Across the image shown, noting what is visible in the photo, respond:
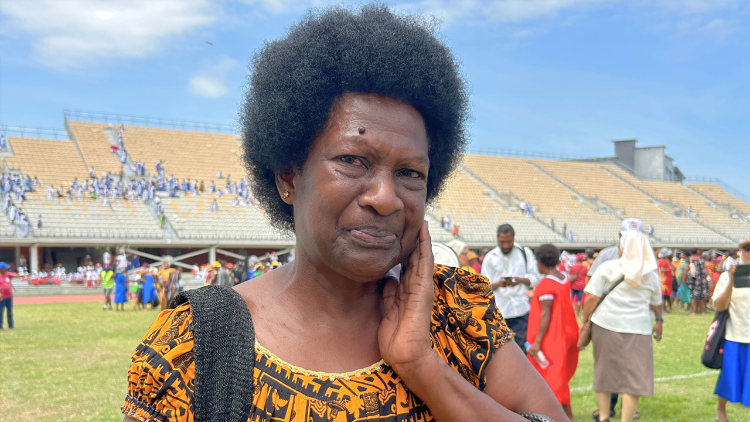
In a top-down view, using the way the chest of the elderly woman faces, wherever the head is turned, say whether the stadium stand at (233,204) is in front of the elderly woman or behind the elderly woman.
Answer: behind

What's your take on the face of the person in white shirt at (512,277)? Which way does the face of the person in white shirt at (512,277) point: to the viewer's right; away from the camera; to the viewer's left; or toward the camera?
toward the camera

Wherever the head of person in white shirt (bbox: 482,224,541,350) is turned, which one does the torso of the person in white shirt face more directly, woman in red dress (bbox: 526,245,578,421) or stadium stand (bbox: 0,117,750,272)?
the woman in red dress

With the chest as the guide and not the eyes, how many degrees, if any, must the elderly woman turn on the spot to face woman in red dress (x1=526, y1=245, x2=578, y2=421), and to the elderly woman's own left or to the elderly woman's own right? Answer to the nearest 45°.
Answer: approximately 135° to the elderly woman's own left

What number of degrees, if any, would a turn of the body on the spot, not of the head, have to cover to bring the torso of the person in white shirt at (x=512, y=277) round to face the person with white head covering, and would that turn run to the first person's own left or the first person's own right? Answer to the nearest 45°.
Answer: approximately 45° to the first person's own left

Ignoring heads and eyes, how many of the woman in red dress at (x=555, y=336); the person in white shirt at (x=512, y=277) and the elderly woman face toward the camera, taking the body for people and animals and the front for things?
2

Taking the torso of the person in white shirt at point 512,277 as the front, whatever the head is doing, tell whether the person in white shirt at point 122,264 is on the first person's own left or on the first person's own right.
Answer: on the first person's own right

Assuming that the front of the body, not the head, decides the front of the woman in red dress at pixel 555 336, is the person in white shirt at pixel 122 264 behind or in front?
in front

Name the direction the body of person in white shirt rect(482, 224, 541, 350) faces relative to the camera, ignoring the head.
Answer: toward the camera

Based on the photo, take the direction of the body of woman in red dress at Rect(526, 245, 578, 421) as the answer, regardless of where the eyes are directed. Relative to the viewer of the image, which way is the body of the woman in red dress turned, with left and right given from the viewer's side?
facing away from the viewer and to the left of the viewer

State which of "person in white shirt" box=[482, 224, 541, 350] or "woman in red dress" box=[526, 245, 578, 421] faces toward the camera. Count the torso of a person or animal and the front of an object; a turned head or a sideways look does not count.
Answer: the person in white shirt

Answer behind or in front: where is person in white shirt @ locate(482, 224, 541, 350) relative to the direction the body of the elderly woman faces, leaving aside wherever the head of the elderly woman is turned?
behind

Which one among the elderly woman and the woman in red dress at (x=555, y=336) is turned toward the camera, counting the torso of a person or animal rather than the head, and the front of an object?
the elderly woman

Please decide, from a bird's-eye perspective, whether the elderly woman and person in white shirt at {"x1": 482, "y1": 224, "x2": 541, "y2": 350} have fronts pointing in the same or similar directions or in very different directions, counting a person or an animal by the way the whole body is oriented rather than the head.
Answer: same or similar directions

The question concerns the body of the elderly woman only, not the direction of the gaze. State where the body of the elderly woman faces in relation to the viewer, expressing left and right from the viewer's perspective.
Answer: facing the viewer

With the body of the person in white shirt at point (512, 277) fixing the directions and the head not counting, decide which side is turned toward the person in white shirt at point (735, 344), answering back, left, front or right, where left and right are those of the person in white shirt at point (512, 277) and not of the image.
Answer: left
